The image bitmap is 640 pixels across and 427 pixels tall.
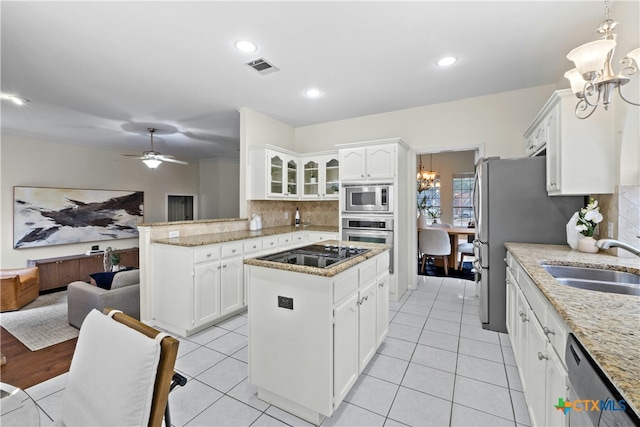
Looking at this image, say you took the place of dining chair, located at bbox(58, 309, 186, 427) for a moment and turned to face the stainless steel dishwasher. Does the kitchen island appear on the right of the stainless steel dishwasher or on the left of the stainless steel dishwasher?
left

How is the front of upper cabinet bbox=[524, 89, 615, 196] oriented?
to the viewer's left

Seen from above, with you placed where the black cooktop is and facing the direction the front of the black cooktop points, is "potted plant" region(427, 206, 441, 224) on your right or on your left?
on your left

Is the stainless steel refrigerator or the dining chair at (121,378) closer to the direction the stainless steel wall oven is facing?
the dining chair

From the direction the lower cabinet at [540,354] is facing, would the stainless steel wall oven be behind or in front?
in front

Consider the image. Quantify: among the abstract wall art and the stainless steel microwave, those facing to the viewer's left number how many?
0

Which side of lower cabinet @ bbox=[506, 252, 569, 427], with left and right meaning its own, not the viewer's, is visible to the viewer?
left

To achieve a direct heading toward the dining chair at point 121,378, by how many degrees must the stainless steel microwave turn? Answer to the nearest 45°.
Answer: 0° — it already faces it

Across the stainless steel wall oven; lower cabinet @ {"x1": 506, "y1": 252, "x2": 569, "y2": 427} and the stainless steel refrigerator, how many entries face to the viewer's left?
2

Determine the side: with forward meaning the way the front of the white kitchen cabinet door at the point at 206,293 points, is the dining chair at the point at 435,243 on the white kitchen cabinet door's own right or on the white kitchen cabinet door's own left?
on the white kitchen cabinet door's own left

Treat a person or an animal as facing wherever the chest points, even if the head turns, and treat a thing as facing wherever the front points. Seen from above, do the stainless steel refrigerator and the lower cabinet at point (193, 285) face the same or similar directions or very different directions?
very different directions

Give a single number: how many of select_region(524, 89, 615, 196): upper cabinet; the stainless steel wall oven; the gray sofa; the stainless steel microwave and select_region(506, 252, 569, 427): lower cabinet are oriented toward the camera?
2
